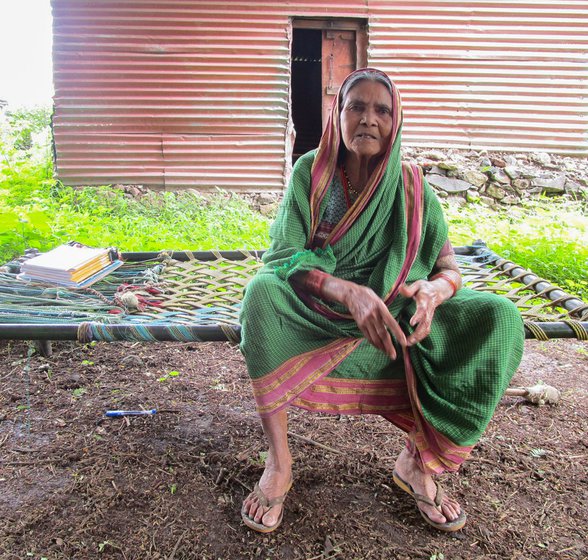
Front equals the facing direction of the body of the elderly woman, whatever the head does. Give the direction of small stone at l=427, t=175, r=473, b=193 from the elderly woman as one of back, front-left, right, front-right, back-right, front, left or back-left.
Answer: back

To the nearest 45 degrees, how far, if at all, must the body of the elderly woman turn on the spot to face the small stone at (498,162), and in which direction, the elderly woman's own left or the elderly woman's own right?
approximately 180°

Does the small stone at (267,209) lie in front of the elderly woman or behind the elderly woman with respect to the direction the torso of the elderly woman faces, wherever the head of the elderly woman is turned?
behind

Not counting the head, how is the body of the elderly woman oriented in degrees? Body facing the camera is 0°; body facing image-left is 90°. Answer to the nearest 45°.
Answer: approximately 0°

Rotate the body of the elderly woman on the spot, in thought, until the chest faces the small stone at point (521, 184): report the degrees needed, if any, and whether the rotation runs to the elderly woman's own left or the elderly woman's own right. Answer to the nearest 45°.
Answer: approximately 180°

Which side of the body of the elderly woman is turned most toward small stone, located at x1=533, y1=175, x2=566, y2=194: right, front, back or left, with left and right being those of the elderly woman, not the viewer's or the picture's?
back

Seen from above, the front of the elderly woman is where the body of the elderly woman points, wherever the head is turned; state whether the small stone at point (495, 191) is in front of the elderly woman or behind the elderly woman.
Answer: behind

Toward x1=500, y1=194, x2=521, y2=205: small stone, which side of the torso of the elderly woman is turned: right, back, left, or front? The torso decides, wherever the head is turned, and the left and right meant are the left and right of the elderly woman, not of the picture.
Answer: back

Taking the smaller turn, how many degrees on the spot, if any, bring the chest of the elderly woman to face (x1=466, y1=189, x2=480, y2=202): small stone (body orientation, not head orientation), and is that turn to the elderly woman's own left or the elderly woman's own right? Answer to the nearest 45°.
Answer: approximately 180°

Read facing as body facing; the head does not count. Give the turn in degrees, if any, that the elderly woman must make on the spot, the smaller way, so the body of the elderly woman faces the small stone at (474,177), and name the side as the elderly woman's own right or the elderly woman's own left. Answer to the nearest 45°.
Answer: approximately 180°

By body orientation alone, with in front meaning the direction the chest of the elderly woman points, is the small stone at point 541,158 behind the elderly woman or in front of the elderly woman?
behind
